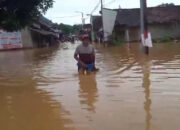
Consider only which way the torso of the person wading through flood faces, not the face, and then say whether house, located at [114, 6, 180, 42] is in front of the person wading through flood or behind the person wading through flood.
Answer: behind

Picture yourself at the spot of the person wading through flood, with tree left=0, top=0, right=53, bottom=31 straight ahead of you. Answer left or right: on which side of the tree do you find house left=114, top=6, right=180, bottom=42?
right

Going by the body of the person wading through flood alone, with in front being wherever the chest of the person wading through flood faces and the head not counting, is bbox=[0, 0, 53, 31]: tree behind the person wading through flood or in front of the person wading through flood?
behind

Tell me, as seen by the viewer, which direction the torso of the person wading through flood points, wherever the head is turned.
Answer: toward the camera
